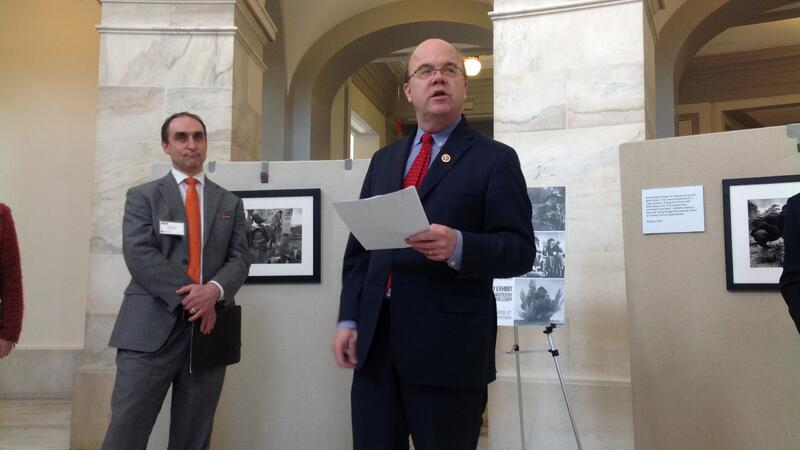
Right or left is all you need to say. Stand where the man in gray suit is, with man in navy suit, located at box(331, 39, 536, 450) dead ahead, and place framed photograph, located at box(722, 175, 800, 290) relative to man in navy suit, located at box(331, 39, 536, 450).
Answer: left

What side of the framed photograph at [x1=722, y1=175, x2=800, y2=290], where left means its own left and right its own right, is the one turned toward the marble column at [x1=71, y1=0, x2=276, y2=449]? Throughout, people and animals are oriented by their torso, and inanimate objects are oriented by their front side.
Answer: right

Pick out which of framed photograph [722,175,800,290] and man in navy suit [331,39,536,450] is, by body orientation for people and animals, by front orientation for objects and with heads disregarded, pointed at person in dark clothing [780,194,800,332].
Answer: the framed photograph

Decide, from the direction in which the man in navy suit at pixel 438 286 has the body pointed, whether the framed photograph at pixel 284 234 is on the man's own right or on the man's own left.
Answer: on the man's own right

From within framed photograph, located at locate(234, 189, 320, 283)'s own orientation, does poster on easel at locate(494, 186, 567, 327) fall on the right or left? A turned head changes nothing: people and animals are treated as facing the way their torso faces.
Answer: on its left

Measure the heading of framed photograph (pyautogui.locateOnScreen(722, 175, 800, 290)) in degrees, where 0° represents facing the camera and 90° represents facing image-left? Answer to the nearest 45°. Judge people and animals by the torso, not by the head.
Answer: approximately 0°

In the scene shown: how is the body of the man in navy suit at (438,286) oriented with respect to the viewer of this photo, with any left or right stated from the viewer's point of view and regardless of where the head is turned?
facing the viewer and to the left of the viewer

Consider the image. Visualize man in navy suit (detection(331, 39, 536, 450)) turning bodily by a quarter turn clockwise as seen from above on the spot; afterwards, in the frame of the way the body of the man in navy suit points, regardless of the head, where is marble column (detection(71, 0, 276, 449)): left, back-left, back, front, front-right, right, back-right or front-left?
front

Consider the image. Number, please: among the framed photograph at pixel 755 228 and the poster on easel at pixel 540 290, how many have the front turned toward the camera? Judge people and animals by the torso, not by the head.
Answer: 2

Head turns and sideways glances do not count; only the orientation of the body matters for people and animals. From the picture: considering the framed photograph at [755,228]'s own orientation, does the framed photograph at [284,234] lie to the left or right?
on its right
